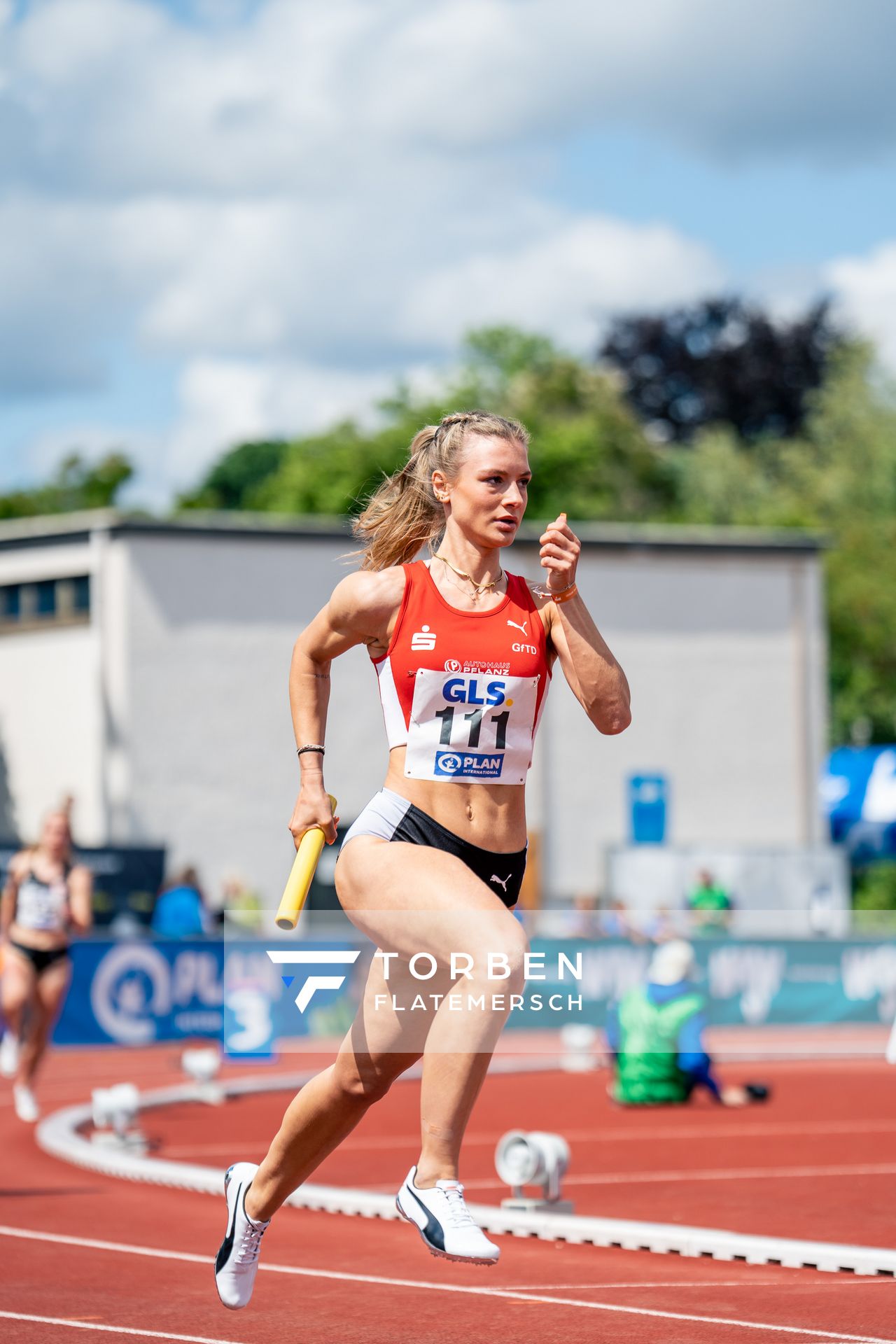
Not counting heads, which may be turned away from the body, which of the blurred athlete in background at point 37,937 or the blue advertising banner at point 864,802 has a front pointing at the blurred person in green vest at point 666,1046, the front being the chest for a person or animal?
the blue advertising banner

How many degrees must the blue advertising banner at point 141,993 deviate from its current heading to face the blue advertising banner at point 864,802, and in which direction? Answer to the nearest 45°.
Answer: approximately 135° to its left

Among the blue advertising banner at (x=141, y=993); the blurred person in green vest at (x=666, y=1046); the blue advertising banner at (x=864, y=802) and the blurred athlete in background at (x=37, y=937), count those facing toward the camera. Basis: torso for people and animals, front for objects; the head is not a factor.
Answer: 3

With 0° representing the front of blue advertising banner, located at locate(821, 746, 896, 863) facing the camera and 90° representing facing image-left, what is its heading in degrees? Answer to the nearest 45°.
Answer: approximately 0°

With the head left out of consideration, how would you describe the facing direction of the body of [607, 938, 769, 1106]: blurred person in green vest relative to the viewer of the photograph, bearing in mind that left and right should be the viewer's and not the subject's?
facing away from the viewer and to the right of the viewer

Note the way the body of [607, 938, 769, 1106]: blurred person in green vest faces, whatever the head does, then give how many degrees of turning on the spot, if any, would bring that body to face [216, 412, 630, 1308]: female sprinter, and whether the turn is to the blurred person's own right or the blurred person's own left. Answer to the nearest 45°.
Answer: approximately 135° to the blurred person's own right

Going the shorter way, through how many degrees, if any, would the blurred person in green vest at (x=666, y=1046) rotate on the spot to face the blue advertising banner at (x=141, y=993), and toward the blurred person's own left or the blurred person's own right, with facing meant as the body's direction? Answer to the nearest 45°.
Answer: approximately 90° to the blurred person's own left

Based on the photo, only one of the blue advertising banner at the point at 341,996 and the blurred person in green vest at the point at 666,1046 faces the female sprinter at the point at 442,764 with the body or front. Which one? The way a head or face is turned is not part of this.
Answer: the blue advertising banner
